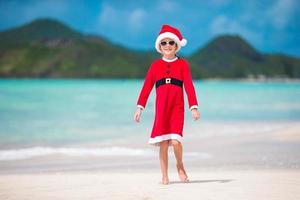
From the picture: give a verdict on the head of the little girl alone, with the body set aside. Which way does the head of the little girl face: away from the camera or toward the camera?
toward the camera

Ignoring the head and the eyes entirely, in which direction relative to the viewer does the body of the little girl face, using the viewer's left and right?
facing the viewer
